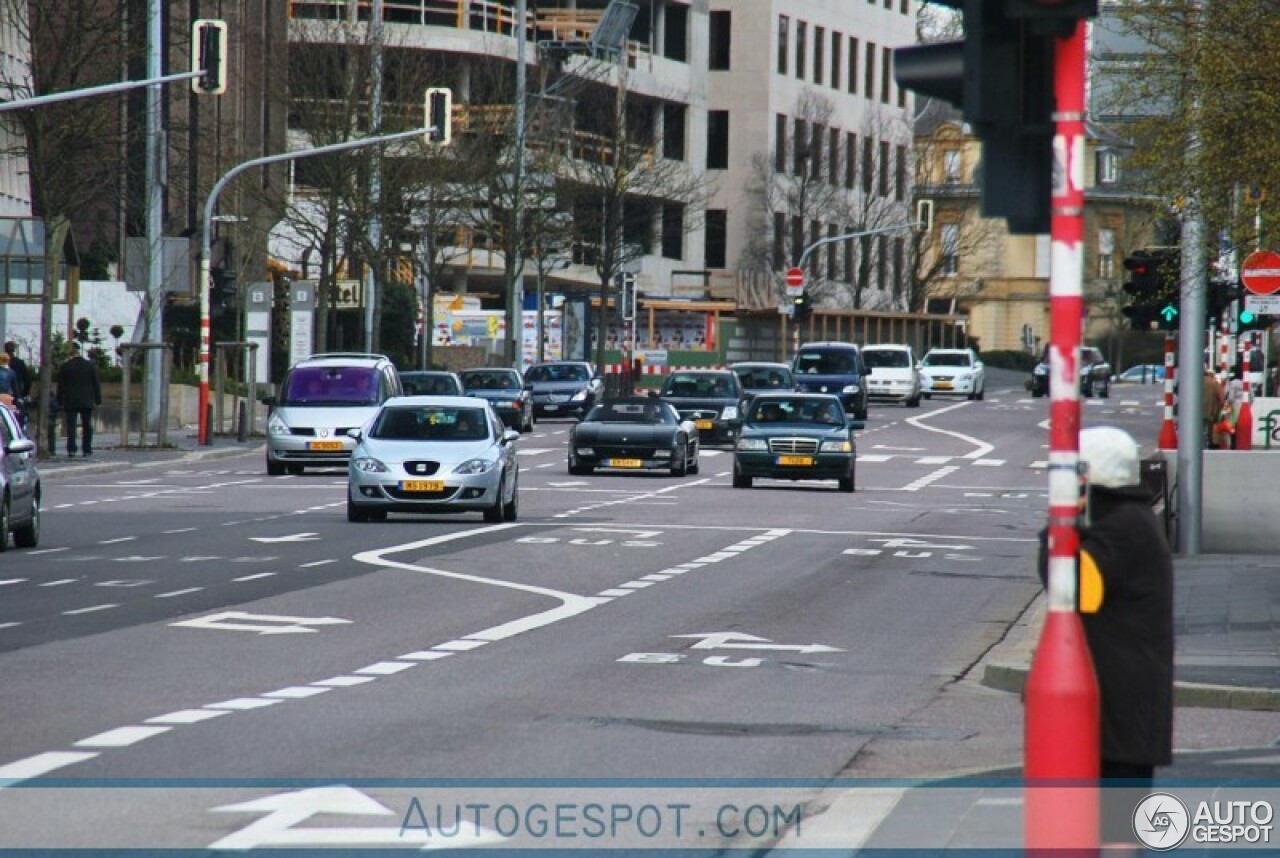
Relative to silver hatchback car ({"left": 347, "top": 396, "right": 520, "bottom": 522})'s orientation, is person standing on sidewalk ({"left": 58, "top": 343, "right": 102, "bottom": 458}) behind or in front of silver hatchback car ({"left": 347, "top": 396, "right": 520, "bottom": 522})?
behind

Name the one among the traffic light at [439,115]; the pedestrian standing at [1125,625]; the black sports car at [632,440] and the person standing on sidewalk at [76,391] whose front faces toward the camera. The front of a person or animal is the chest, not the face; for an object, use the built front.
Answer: the black sports car

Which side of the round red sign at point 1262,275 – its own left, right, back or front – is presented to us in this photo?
front

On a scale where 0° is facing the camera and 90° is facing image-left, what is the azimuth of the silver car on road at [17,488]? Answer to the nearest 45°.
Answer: approximately 45°

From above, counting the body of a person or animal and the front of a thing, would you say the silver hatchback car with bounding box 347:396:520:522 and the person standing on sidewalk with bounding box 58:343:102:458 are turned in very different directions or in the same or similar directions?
very different directions

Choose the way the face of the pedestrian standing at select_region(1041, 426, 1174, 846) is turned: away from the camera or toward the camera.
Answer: away from the camera

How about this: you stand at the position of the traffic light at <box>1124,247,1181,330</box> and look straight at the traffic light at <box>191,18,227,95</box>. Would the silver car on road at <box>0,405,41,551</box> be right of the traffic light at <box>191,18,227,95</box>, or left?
left

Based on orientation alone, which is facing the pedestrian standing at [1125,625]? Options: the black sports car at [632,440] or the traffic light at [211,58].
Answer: the black sports car
